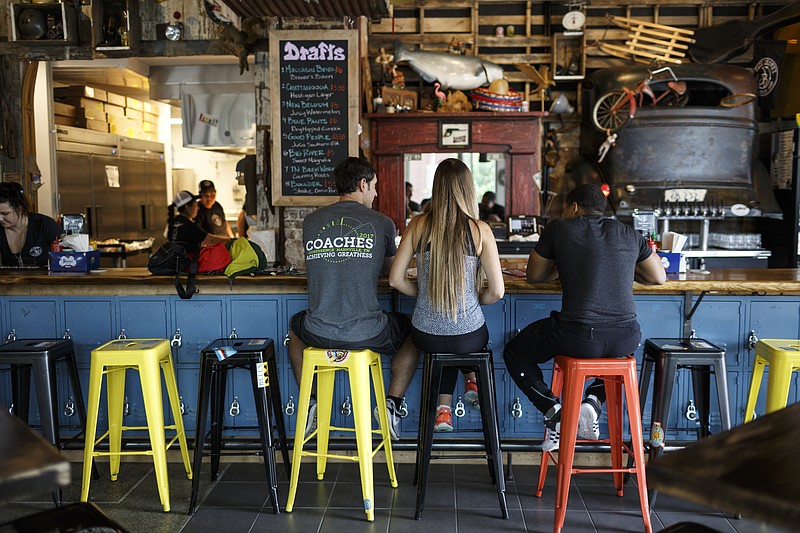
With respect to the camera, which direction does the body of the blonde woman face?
away from the camera

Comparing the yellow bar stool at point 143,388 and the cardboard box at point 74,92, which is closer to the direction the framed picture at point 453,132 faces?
the yellow bar stool

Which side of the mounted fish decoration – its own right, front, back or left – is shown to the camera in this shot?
right

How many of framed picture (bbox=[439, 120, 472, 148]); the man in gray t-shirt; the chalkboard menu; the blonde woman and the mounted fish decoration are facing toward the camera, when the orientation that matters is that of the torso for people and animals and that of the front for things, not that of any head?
2

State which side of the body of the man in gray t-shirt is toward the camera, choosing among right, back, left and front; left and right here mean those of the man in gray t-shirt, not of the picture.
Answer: back

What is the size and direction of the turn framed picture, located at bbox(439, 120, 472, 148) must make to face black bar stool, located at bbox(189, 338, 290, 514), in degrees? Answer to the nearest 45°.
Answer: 0° — it already faces it

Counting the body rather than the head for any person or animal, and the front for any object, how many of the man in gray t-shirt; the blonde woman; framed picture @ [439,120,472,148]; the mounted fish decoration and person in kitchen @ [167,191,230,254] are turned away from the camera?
2

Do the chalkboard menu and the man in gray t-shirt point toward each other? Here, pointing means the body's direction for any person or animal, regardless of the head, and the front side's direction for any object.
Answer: yes

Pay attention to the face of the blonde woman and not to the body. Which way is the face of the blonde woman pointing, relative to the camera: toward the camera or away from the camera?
away from the camera

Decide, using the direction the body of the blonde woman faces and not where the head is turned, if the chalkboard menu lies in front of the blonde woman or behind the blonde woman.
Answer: in front

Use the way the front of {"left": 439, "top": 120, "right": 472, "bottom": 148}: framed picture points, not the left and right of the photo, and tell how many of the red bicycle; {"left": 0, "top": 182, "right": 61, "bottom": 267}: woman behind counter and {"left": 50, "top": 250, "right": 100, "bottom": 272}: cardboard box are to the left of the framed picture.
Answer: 1

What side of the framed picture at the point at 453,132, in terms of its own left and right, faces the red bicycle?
left

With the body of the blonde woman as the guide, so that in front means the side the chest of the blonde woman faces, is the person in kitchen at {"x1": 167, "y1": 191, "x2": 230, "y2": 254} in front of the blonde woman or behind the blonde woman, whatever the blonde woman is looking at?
in front

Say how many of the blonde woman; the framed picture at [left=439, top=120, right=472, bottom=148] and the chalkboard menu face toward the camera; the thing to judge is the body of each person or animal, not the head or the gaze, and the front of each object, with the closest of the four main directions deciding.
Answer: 2

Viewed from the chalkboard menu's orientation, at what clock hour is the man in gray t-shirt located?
The man in gray t-shirt is roughly at 12 o'clock from the chalkboard menu.
